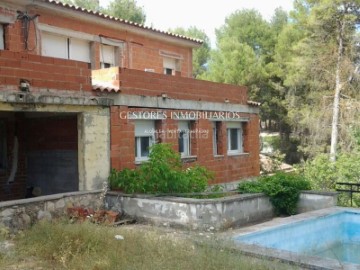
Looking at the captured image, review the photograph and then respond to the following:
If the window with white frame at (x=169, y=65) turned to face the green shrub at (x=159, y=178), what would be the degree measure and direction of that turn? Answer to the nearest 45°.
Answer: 0° — it already faces it

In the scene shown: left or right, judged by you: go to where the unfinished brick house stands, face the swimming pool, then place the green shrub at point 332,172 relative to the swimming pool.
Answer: left

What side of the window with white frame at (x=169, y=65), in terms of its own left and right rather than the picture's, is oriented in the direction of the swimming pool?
front

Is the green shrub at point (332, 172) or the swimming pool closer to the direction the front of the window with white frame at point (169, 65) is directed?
the swimming pool

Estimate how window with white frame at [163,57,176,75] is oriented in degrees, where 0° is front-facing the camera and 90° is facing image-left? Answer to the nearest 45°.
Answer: approximately 0°

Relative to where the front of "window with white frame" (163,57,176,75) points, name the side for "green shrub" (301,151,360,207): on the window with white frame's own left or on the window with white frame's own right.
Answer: on the window with white frame's own left
